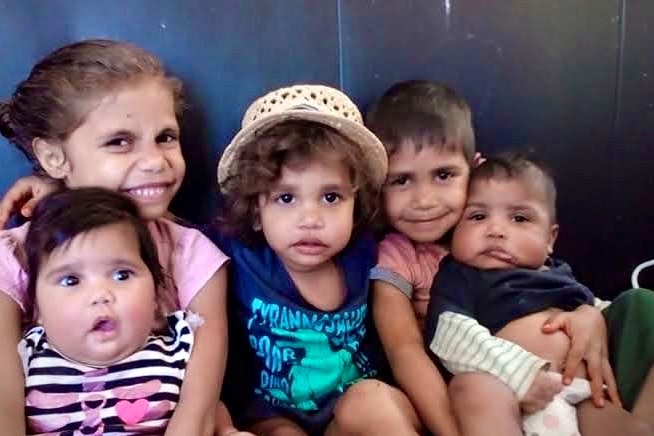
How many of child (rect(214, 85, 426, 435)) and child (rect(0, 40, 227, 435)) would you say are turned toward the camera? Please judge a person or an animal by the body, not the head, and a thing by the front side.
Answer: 2
